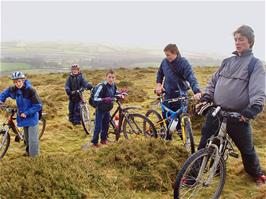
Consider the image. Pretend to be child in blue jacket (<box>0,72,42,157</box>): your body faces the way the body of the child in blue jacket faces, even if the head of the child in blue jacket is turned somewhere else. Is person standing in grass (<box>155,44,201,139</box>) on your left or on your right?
on your left

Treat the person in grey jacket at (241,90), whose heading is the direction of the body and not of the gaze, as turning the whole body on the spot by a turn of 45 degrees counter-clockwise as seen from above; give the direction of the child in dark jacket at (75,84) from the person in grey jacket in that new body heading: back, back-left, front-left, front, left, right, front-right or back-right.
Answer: back-right

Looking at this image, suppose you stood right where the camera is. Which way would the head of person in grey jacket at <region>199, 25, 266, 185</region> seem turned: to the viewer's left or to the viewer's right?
to the viewer's left

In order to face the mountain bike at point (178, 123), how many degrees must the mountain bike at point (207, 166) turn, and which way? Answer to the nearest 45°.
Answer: approximately 135° to its right

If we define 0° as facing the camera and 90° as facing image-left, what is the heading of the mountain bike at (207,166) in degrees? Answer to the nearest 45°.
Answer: approximately 45°

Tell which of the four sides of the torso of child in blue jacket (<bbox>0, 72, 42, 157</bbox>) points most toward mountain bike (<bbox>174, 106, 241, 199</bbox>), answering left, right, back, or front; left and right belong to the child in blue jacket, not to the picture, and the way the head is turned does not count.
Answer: left
